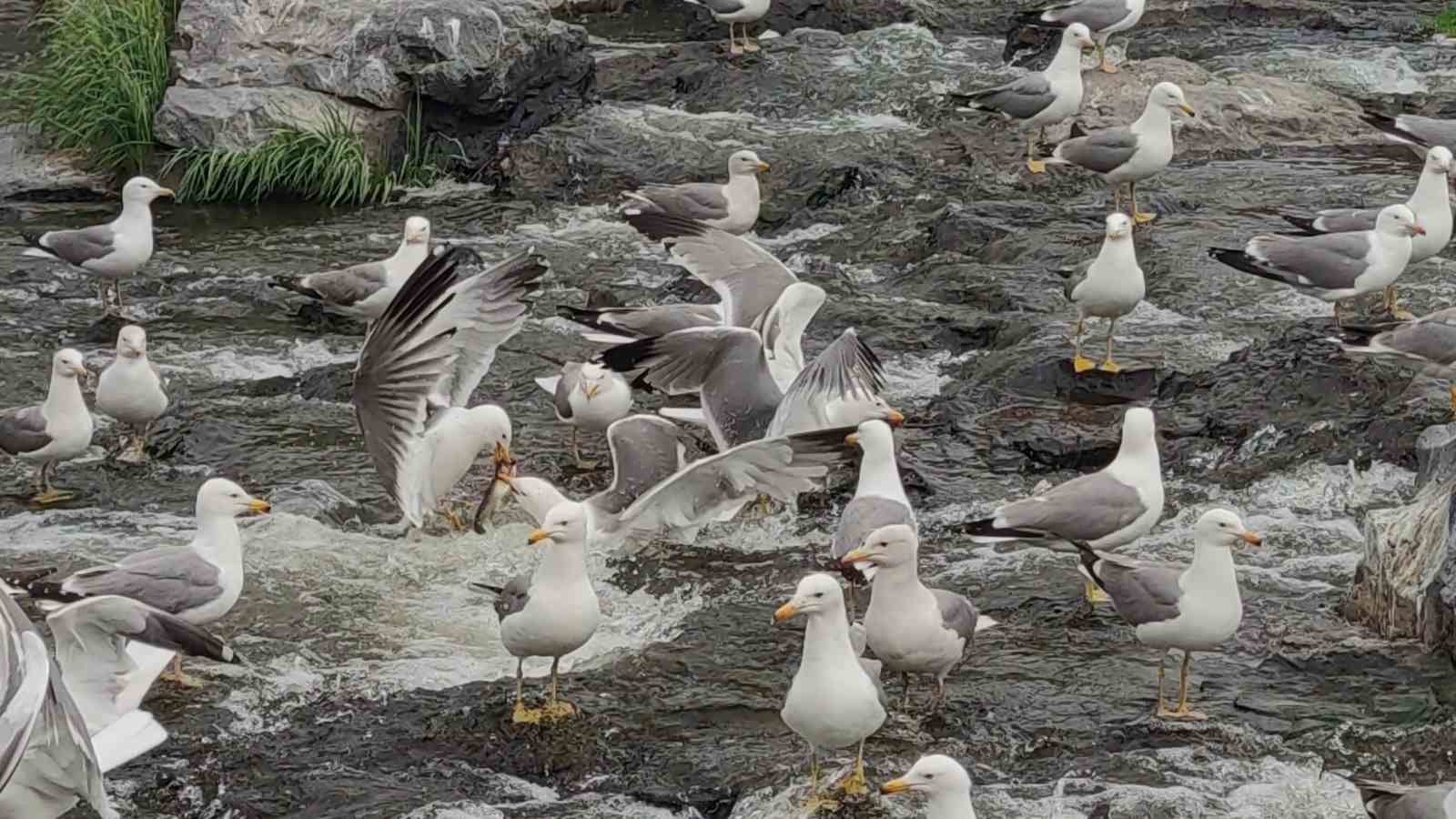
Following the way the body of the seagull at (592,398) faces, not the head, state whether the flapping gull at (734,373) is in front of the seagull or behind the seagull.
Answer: in front

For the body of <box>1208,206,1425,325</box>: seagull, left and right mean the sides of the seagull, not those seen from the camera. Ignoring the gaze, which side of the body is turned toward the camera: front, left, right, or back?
right

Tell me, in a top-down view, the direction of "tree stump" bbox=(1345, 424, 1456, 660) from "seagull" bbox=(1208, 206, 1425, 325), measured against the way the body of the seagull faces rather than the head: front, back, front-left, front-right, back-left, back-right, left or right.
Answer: right

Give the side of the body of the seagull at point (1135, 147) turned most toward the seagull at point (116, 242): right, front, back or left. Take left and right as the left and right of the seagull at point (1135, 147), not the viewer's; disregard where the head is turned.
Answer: back

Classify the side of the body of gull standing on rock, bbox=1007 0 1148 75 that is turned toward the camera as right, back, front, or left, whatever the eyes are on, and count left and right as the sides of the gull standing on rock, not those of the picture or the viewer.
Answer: right

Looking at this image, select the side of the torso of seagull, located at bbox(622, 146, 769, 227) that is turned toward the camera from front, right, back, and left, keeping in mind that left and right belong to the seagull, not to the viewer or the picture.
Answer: right

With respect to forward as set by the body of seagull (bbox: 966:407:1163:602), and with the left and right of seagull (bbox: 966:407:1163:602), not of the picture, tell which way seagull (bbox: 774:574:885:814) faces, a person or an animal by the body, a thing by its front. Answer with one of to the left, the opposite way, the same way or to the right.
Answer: to the right

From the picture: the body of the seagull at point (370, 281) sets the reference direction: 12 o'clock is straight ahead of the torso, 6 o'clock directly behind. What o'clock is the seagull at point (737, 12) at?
the seagull at point (737, 12) is roughly at 10 o'clock from the seagull at point (370, 281).

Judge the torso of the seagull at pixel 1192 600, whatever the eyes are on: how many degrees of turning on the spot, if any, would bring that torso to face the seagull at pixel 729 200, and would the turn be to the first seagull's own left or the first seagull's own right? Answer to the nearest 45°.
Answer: approximately 180°

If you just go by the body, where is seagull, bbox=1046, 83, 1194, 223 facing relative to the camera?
to the viewer's right

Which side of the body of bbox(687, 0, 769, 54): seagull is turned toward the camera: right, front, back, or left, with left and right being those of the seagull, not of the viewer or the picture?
right

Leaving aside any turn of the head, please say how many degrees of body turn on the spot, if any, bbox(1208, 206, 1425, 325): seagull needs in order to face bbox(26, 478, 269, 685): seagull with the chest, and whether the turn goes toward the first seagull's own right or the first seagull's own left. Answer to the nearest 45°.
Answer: approximately 135° to the first seagull's own right

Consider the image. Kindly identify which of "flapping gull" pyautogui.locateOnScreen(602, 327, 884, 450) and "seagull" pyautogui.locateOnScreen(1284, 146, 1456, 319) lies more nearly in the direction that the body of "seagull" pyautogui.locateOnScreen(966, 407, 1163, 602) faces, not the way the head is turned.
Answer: the seagull

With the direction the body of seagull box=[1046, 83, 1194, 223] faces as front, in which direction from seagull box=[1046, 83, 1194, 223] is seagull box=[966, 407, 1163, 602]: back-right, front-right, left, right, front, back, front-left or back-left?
right

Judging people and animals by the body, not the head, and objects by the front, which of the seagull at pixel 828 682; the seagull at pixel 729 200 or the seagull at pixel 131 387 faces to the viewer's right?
the seagull at pixel 729 200

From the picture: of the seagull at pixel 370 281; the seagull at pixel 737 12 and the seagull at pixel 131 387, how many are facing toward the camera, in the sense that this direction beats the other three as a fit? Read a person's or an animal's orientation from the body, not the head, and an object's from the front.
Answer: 1
